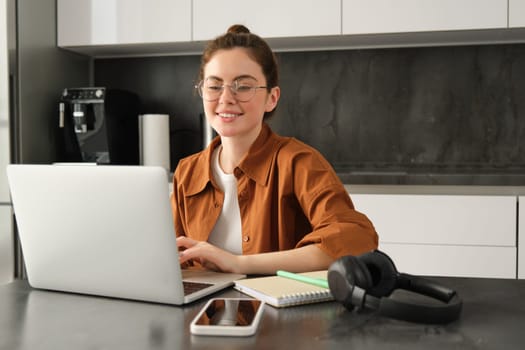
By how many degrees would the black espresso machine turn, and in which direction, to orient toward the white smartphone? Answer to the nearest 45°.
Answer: approximately 45° to its left

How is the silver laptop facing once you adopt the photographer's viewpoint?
facing away from the viewer and to the right of the viewer

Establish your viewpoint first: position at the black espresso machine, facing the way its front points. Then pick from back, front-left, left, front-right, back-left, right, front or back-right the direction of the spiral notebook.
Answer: front-left

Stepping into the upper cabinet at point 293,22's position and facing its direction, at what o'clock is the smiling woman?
The smiling woman is roughly at 12 o'clock from the upper cabinet.

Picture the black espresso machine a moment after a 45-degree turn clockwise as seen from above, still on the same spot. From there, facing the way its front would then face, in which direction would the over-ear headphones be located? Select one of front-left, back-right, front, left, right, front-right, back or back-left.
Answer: left

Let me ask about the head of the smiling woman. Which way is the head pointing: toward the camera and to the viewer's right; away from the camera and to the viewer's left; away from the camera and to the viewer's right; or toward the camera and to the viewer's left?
toward the camera and to the viewer's left

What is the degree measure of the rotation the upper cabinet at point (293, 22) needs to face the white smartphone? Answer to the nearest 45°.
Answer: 0° — it already faces it

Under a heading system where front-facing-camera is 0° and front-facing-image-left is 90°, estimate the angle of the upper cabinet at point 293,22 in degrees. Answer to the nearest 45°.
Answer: approximately 0°

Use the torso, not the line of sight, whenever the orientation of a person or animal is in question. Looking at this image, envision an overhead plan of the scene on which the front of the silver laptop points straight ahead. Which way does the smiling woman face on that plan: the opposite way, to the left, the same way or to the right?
the opposite way

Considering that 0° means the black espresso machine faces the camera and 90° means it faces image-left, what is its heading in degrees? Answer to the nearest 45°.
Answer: approximately 45°

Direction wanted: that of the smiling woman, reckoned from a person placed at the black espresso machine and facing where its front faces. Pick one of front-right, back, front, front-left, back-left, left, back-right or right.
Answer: front-left

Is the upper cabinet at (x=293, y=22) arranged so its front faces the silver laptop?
yes
